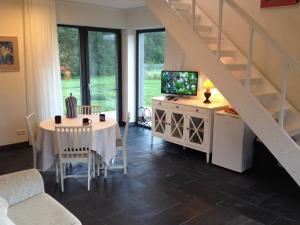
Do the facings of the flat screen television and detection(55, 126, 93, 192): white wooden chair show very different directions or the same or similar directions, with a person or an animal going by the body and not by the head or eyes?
very different directions

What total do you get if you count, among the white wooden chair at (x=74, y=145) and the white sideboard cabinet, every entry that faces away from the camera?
1

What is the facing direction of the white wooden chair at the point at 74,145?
away from the camera

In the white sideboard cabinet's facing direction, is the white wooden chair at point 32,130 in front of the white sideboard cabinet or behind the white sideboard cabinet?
in front

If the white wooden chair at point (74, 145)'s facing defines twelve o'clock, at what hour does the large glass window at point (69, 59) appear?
The large glass window is roughly at 12 o'clock from the white wooden chair.

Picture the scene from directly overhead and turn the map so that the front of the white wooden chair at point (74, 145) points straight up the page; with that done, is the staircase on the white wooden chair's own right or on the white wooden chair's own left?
on the white wooden chair's own right

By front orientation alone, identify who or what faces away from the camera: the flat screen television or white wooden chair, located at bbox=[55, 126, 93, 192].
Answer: the white wooden chair

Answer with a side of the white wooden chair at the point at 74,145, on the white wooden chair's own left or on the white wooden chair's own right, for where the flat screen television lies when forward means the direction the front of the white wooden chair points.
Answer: on the white wooden chair's own right

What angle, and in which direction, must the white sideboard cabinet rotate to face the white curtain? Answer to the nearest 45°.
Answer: approximately 45° to its right

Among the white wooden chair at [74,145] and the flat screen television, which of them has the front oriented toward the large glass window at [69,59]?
the white wooden chair

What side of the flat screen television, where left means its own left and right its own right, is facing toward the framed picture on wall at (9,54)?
right

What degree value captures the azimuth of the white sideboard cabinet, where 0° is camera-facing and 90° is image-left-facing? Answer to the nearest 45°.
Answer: approximately 45°

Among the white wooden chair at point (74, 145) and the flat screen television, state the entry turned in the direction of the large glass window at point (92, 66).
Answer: the white wooden chair

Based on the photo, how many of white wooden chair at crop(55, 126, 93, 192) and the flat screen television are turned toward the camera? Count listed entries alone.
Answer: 1

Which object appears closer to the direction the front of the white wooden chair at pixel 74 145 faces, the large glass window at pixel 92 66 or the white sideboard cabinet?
the large glass window
